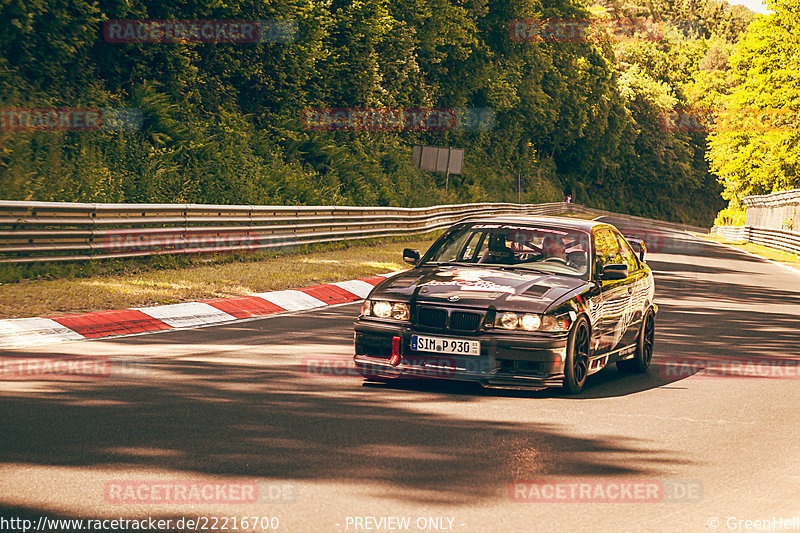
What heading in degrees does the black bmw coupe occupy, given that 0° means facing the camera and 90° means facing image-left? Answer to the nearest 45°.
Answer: approximately 45°

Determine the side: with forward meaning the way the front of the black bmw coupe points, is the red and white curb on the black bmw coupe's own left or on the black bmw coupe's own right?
on the black bmw coupe's own right

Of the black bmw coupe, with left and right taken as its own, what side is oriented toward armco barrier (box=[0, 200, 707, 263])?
right
